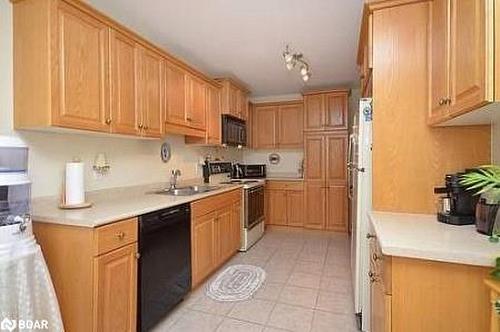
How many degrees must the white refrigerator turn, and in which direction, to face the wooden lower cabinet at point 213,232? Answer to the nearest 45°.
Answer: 0° — it already faces it

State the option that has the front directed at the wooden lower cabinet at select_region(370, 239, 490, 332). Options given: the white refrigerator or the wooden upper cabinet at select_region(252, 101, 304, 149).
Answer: the wooden upper cabinet

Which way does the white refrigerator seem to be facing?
to the viewer's left

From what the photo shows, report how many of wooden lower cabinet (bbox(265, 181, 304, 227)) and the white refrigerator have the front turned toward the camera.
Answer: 1

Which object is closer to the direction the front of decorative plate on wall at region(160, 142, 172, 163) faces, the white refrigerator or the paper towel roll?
the white refrigerator

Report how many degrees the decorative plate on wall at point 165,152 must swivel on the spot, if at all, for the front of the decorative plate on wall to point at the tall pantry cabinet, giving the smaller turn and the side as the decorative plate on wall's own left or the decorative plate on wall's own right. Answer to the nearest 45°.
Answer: approximately 45° to the decorative plate on wall's own left

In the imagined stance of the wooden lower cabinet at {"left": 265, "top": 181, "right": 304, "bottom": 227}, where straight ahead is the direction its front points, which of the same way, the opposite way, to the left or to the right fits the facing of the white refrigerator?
to the right

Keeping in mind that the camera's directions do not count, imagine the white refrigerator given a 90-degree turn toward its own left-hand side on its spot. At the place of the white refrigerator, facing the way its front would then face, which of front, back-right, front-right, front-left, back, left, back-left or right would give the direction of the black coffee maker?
front-left

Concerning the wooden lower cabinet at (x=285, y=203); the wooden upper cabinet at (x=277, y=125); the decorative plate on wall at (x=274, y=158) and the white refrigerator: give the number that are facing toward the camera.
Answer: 3

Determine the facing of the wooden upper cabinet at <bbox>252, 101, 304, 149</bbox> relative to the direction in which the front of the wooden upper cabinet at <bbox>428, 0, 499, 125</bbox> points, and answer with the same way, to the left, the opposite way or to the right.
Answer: to the left

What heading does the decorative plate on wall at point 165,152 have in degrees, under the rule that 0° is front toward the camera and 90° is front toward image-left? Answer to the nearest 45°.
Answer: approximately 315°

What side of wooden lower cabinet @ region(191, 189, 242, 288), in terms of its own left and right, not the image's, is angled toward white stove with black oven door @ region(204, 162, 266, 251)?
left

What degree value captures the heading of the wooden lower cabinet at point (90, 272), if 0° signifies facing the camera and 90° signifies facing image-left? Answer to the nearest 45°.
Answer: approximately 315°
